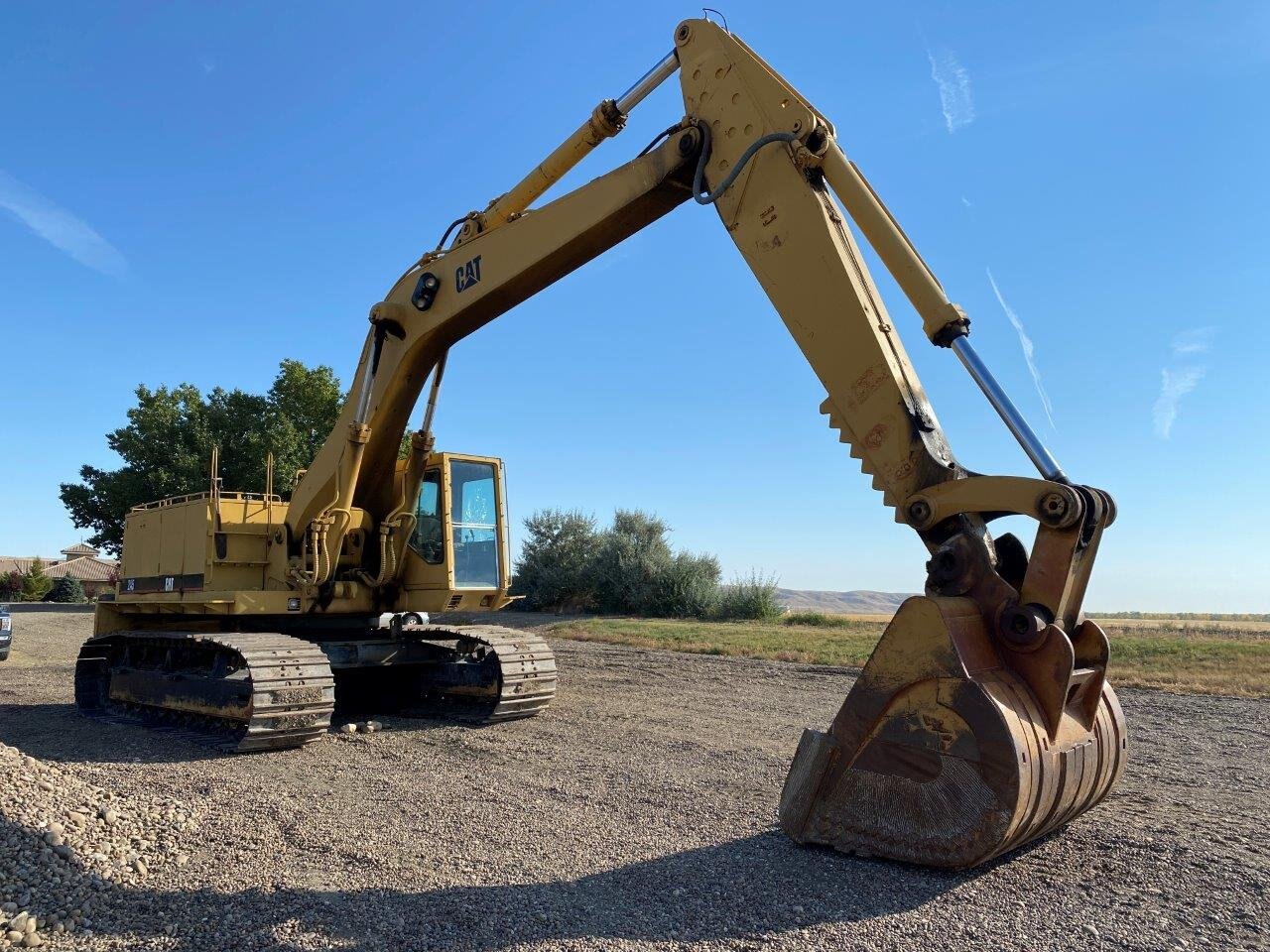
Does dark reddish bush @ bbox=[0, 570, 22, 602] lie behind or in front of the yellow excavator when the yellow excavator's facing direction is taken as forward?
behind

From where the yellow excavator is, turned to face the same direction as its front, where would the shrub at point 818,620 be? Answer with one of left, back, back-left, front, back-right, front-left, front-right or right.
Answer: back-left

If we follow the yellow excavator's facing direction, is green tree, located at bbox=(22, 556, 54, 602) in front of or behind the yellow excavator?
behind

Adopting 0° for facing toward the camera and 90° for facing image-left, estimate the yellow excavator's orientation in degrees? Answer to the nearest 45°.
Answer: approximately 315°

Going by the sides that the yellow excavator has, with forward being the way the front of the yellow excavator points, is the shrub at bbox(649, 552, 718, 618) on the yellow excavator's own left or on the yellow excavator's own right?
on the yellow excavator's own left

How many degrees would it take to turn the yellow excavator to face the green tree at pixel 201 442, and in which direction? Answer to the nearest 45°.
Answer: approximately 180°

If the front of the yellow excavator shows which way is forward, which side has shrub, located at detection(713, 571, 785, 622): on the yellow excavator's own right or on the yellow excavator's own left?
on the yellow excavator's own left
